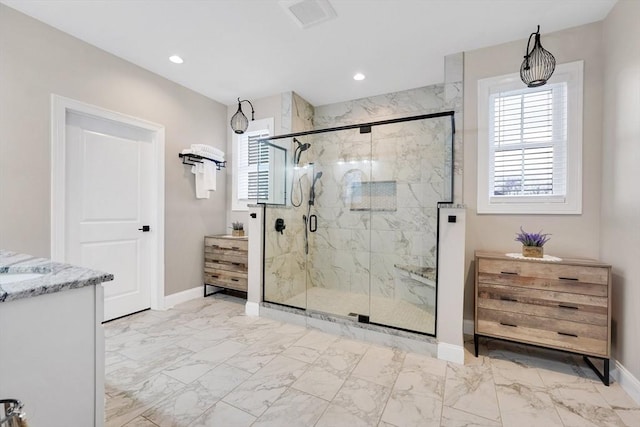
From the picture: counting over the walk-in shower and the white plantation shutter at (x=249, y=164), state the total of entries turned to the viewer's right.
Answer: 0

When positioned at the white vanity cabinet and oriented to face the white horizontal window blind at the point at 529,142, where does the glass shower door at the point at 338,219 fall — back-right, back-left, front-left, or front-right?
front-left

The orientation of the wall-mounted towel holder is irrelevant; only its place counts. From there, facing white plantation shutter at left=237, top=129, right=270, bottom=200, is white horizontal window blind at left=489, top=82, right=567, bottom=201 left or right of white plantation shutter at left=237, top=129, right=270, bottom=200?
right

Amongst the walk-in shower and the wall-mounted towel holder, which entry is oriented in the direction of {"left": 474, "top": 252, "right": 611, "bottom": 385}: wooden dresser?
the wall-mounted towel holder

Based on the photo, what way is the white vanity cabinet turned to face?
to the viewer's right

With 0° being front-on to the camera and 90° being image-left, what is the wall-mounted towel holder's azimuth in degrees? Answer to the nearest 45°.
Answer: approximately 315°

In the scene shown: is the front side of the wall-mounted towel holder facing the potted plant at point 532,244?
yes

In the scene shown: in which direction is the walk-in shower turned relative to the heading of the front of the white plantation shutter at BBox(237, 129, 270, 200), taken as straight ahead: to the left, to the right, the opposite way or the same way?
the same way

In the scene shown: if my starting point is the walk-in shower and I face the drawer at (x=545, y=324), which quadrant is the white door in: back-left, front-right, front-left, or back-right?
back-right

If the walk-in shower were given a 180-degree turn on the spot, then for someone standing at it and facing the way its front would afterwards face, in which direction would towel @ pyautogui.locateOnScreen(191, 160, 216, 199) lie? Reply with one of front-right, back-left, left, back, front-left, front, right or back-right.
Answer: back-left

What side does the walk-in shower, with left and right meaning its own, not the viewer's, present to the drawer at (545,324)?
left

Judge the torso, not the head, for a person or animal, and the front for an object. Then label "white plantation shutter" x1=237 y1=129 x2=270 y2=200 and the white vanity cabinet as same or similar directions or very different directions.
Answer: very different directions

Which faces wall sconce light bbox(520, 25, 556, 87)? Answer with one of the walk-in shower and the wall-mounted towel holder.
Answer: the wall-mounted towel holder

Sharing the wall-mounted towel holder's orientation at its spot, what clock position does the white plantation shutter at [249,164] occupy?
The white plantation shutter is roughly at 10 o'clock from the wall-mounted towel holder.

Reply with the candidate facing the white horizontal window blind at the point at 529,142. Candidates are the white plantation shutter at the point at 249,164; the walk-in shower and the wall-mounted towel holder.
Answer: the wall-mounted towel holder
